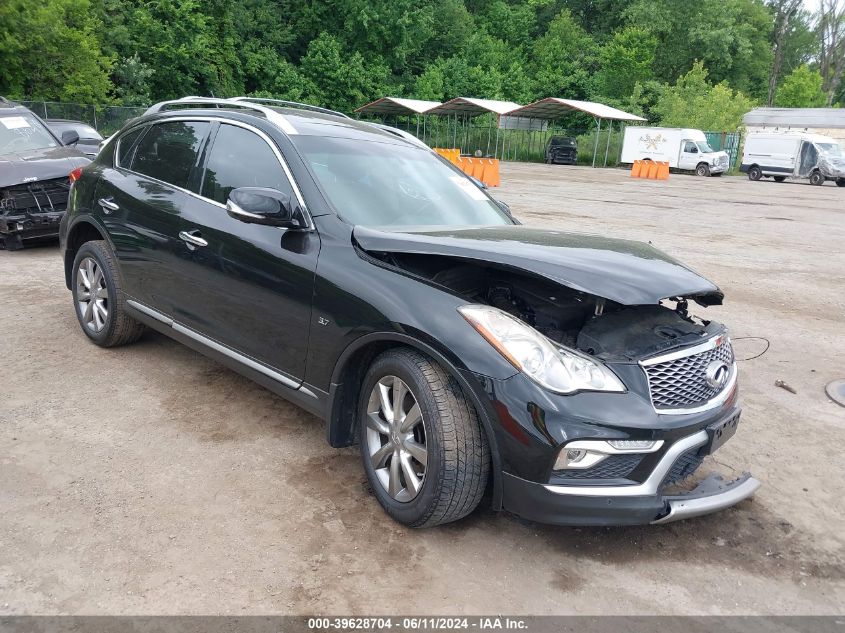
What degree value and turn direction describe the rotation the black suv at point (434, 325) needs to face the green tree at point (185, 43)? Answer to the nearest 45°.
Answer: approximately 135° to its left

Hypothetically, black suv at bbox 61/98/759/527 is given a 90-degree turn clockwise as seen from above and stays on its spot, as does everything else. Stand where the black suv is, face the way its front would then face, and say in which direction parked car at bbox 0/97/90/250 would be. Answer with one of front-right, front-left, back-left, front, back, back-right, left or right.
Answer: right

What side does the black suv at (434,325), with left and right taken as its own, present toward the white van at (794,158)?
left

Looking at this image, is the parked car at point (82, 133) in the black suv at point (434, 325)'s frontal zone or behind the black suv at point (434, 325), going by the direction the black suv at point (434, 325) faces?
behind

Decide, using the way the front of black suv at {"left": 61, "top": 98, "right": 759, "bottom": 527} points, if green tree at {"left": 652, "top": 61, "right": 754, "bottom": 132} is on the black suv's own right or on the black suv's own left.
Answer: on the black suv's own left

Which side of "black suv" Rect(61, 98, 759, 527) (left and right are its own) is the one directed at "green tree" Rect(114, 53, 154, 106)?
back

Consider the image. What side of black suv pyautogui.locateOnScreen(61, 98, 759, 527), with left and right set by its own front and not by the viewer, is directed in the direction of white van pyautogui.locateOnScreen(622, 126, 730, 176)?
left

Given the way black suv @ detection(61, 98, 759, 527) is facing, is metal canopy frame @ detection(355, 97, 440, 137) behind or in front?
behind

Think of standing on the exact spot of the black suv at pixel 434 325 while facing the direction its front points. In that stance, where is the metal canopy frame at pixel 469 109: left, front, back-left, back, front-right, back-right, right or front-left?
back-left

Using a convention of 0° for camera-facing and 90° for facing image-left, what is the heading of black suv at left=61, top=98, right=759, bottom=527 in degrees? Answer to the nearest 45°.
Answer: approximately 315°

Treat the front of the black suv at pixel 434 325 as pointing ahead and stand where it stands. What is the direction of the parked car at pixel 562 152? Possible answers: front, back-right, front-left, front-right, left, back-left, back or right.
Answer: back-left

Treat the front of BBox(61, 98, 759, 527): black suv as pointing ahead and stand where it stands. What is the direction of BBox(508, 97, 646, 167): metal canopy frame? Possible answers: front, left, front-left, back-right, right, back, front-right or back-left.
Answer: back-left

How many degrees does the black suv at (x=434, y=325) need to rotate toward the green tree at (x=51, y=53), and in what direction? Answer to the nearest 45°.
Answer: approximately 180°
